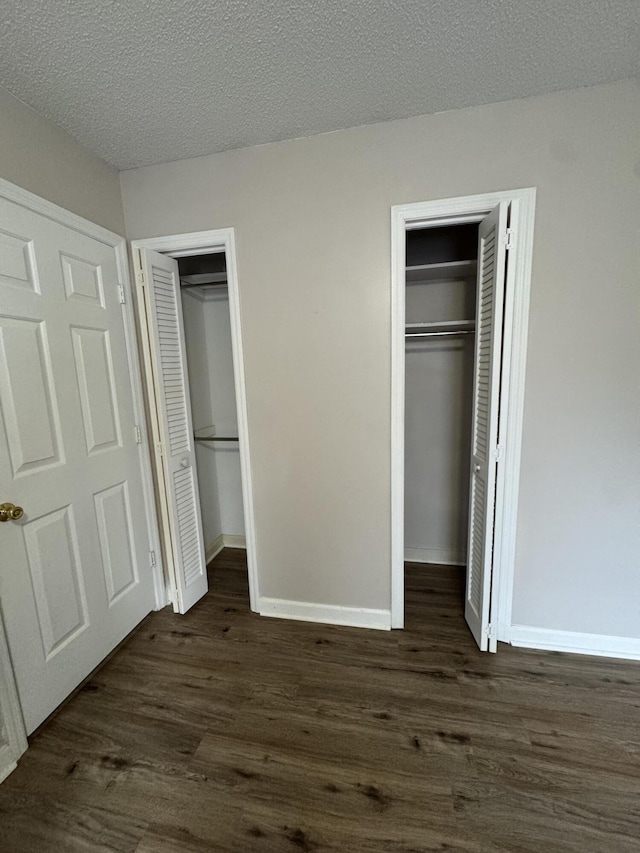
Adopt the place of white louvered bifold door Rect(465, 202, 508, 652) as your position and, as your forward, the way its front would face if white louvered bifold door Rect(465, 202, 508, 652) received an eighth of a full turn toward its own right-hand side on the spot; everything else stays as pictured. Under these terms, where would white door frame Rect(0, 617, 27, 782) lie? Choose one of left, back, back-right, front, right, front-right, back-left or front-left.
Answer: left

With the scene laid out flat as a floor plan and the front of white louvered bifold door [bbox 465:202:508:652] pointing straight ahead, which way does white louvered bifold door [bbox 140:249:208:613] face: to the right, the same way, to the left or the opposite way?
the opposite way

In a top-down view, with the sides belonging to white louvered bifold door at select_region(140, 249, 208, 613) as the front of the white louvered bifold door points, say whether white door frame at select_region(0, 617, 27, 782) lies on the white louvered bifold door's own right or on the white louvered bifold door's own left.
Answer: on the white louvered bifold door's own right

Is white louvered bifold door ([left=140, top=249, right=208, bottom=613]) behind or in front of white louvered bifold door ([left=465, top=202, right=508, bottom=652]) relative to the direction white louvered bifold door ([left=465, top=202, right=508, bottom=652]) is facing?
in front

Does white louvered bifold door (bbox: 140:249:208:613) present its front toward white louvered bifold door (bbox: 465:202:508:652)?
yes

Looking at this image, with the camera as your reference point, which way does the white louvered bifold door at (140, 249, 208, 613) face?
facing the viewer and to the right of the viewer

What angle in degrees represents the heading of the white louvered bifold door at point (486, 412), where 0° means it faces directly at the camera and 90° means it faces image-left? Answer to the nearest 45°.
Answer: approximately 90°

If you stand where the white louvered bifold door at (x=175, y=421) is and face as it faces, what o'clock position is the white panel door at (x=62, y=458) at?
The white panel door is roughly at 3 o'clock from the white louvered bifold door.

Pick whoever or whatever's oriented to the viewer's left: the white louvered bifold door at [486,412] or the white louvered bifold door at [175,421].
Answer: the white louvered bifold door at [486,412]

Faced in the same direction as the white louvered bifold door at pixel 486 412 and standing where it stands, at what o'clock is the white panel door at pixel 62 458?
The white panel door is roughly at 11 o'clock from the white louvered bifold door.

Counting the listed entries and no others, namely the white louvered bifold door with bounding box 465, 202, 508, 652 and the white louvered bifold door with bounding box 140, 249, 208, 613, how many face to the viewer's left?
1

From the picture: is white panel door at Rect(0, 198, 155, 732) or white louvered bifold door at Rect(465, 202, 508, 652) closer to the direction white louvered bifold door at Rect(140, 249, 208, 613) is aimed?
the white louvered bifold door
